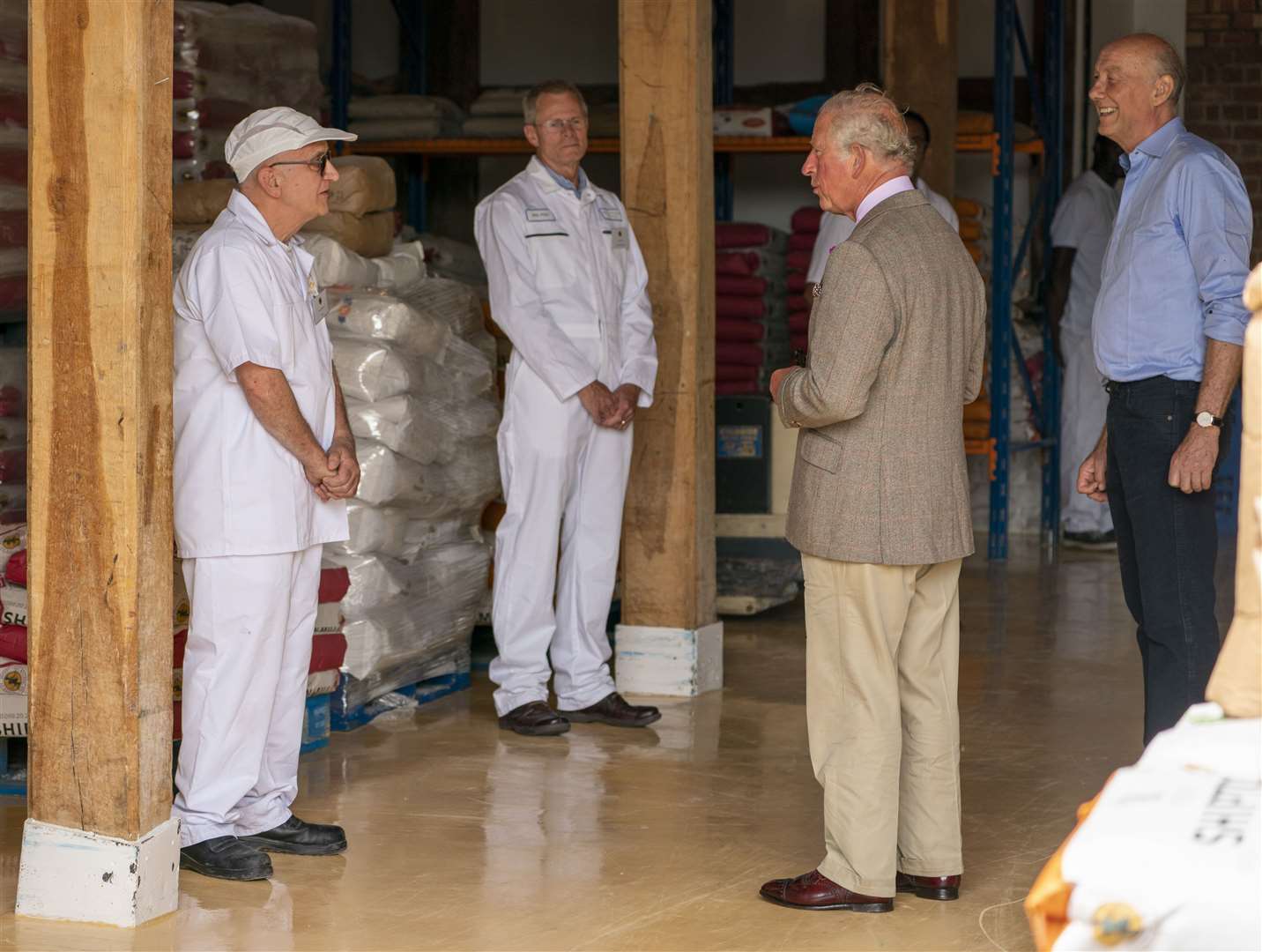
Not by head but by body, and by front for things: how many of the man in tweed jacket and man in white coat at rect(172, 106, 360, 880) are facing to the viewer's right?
1

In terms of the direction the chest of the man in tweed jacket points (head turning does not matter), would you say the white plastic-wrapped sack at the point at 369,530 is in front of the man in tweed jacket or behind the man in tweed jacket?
in front

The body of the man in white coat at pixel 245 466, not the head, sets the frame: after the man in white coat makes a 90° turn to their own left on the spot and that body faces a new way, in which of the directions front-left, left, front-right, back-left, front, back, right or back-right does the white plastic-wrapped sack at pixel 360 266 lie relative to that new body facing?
front

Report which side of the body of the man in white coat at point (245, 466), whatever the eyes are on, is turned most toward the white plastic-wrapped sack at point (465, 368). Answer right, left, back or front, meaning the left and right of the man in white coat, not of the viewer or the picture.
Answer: left

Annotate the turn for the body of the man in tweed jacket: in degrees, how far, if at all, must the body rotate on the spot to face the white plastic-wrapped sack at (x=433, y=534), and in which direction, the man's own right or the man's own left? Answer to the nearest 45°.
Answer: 0° — they already face it

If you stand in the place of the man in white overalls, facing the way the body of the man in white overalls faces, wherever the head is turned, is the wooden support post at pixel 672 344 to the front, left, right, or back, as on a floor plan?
left

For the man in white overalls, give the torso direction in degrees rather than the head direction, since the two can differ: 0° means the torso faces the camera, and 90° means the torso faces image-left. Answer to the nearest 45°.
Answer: approximately 315°

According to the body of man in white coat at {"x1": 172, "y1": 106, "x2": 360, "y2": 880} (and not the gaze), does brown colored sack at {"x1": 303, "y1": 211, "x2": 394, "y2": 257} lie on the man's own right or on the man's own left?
on the man's own left

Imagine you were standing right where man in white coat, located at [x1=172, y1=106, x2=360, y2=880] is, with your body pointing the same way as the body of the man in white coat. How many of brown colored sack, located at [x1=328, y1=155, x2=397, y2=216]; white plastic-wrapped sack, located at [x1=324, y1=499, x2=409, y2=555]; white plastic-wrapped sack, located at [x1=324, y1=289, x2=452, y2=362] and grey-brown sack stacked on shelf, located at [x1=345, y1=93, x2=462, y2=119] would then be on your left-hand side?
4

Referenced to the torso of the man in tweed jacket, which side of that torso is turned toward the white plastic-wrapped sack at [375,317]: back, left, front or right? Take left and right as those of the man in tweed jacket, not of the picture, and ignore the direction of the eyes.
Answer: front

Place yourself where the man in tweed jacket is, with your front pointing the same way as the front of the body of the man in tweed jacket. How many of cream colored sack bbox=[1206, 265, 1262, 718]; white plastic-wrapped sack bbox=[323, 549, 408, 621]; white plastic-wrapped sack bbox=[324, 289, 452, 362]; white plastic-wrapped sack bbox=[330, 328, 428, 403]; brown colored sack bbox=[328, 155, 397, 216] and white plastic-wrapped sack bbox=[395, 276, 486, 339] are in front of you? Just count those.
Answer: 5

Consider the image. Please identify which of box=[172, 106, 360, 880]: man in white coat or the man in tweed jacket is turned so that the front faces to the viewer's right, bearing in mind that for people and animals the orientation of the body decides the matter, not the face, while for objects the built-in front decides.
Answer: the man in white coat

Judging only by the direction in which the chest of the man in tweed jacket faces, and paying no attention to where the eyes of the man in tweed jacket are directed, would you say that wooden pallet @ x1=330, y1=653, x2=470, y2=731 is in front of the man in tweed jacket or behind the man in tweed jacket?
in front

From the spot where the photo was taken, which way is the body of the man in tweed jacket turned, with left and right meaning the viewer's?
facing away from the viewer and to the left of the viewer

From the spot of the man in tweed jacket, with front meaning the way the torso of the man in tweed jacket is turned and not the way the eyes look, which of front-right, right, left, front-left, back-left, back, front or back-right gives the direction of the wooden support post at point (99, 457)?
front-left

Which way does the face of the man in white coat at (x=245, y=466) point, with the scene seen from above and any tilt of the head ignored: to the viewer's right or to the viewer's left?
to the viewer's right

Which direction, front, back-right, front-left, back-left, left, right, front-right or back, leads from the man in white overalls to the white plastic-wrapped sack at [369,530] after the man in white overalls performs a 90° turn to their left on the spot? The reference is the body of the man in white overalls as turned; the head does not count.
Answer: back-left

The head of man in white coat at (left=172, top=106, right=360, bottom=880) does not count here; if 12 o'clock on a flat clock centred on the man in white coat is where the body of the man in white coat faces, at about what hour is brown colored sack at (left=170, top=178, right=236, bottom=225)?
The brown colored sack is roughly at 9 o'clock from the man in white coat.

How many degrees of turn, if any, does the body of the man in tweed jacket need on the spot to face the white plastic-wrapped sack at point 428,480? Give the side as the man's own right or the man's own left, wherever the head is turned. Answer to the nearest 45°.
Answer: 0° — they already face it

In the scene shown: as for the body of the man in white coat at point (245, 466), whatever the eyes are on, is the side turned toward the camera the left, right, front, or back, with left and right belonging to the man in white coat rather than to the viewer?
right
